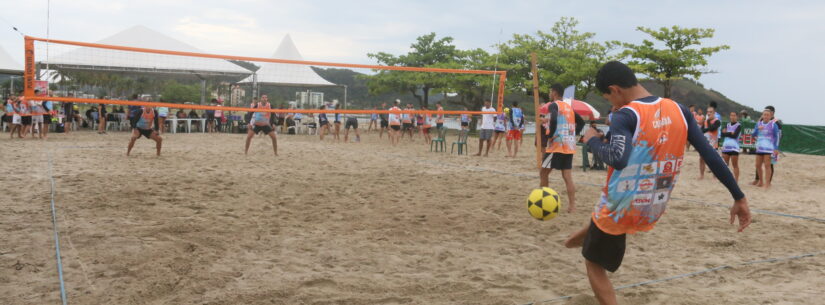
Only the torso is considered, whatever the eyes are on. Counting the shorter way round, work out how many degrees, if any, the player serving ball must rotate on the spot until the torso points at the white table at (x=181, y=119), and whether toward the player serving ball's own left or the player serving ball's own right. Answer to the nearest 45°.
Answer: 0° — they already face it

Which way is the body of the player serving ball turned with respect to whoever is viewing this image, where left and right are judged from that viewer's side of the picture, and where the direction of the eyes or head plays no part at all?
facing away from the viewer and to the left of the viewer

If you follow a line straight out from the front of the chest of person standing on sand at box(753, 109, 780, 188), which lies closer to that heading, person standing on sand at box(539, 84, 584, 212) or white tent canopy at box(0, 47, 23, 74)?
the person standing on sand

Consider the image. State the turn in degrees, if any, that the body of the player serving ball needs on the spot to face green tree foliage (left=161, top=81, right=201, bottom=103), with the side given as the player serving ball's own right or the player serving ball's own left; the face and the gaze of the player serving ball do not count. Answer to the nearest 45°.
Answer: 0° — they already face it

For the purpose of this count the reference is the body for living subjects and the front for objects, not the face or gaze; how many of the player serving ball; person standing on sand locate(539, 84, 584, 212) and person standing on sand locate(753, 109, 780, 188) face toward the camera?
1

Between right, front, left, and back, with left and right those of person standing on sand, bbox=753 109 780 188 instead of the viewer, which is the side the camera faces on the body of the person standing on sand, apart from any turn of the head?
front

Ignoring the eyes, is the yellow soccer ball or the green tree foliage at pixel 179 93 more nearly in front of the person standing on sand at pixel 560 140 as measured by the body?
the green tree foliage

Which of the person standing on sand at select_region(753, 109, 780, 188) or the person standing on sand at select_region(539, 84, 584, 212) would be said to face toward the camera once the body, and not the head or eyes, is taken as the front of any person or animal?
the person standing on sand at select_region(753, 109, 780, 188)

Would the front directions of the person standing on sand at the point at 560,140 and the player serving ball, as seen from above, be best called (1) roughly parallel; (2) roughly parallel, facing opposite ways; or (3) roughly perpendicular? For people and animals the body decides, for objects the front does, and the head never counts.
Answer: roughly parallel

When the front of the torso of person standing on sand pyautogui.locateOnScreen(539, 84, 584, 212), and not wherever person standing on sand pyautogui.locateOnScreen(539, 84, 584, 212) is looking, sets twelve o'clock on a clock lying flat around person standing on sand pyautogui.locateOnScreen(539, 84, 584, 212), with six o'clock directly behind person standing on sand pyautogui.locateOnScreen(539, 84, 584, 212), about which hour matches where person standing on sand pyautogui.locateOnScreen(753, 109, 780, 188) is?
person standing on sand pyautogui.locateOnScreen(753, 109, 780, 188) is roughly at 3 o'clock from person standing on sand pyautogui.locateOnScreen(539, 84, 584, 212).

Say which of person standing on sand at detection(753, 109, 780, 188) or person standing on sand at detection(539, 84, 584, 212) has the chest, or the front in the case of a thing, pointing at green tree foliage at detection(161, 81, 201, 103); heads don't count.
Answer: person standing on sand at detection(539, 84, 584, 212)

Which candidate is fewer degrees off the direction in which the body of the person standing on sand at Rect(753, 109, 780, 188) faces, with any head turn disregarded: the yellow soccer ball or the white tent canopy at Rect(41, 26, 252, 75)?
the yellow soccer ball

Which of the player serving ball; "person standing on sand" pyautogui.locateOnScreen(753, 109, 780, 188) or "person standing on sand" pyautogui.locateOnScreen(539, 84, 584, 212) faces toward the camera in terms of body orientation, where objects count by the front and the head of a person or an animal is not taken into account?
"person standing on sand" pyautogui.locateOnScreen(753, 109, 780, 188)

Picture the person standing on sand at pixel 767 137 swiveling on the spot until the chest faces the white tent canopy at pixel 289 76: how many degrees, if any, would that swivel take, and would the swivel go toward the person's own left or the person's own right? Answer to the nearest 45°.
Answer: approximately 90° to the person's own right

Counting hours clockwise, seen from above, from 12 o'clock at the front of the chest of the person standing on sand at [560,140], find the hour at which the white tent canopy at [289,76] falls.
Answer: The white tent canopy is roughly at 12 o'clock from the person standing on sand.

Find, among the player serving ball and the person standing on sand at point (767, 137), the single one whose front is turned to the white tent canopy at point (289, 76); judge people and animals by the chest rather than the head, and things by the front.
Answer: the player serving ball

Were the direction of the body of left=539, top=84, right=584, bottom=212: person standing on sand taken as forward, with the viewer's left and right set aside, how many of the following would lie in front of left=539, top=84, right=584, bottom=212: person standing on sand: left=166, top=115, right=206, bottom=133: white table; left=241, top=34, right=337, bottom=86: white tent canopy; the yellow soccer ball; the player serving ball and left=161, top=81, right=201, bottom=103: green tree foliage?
3

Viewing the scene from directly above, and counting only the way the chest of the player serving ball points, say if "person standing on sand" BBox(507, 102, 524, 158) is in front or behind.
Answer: in front
